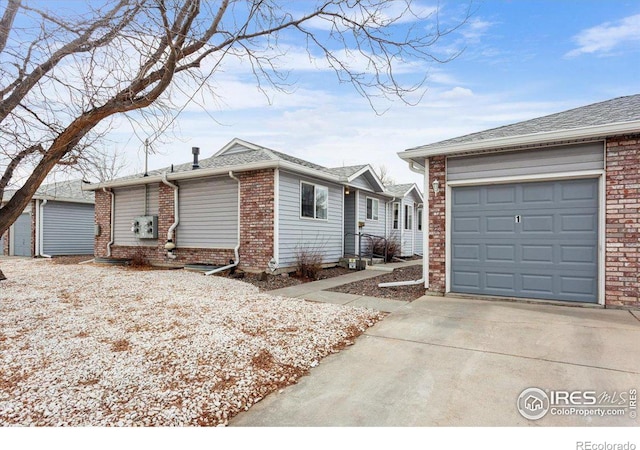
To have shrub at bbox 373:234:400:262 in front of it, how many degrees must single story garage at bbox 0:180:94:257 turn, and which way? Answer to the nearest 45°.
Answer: approximately 90° to its left

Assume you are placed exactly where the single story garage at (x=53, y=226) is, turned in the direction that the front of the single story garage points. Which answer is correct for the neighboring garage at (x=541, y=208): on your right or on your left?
on your left

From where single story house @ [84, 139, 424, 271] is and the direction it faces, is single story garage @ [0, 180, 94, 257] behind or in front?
behind

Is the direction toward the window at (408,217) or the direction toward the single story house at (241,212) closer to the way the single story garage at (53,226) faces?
the single story house

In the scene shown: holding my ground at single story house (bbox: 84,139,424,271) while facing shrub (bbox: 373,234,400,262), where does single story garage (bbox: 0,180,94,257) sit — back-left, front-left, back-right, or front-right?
back-left

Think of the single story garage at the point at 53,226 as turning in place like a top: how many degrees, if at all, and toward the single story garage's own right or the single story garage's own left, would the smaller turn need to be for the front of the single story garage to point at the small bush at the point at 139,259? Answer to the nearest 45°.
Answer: approximately 45° to the single story garage's own left

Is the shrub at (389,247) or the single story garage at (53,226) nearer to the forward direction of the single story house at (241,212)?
the shrub

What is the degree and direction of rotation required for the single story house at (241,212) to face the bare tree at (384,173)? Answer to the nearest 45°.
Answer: approximately 90° to its left

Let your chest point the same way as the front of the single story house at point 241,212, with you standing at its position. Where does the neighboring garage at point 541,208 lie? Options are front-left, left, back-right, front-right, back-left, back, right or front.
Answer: front

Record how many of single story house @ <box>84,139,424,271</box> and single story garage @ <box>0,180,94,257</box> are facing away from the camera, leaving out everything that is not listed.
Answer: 0

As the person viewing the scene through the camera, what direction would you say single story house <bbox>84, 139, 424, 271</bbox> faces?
facing the viewer and to the right of the viewer

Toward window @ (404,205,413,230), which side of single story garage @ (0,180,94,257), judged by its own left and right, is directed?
left
